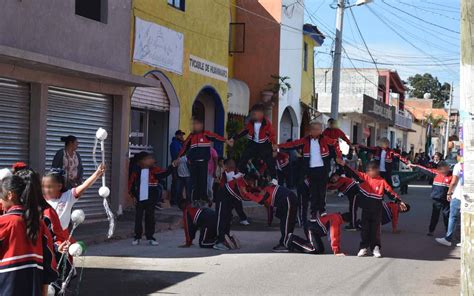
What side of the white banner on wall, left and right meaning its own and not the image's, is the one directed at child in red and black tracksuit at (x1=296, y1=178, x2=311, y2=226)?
front

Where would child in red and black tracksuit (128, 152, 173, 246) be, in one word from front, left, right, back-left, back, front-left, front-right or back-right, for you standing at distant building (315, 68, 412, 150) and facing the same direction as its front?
front-right

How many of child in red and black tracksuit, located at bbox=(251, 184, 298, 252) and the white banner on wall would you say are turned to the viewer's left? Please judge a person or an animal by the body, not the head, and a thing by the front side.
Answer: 1

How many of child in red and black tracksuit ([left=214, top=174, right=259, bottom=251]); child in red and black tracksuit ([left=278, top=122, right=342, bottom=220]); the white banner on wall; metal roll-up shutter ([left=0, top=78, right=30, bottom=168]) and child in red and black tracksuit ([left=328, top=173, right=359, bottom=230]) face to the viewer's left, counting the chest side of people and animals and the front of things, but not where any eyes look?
1

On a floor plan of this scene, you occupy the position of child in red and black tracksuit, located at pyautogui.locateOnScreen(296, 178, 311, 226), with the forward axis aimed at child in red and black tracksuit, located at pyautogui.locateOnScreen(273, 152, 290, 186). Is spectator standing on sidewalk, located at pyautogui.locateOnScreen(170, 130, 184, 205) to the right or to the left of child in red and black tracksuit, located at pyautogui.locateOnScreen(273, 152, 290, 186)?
left

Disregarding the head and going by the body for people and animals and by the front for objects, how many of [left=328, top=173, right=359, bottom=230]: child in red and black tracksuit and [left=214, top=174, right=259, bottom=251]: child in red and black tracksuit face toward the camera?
0

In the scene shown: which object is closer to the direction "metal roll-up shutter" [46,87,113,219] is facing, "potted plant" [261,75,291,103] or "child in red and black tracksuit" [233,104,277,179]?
the child in red and black tracksuit

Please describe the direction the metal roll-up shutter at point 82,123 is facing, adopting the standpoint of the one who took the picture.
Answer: facing the viewer and to the right of the viewer

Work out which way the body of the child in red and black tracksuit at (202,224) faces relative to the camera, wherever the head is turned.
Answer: to the viewer's left

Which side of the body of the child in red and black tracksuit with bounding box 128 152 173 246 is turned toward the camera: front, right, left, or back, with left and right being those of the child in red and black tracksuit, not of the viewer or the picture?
front

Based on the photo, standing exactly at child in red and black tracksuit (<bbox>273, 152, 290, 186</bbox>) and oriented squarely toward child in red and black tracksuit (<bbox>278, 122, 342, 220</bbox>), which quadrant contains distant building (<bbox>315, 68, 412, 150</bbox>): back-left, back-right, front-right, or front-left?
back-left

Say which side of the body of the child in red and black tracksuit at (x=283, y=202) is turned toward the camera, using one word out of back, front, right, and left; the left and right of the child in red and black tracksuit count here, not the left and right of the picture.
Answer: left

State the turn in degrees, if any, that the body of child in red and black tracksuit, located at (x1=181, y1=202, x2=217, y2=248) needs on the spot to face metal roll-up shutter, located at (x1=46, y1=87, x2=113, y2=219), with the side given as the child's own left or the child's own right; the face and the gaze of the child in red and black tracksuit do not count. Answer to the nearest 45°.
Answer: approximately 45° to the child's own right
